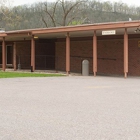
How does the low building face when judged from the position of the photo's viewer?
facing the viewer and to the left of the viewer
